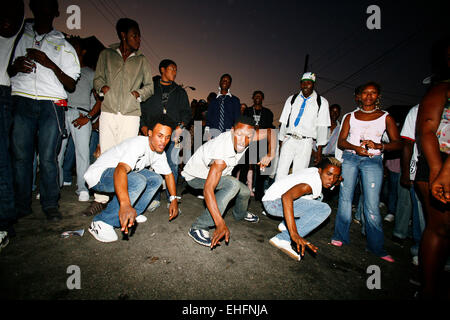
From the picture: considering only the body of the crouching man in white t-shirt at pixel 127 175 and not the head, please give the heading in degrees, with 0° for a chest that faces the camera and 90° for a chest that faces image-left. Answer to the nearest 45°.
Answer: approximately 315°

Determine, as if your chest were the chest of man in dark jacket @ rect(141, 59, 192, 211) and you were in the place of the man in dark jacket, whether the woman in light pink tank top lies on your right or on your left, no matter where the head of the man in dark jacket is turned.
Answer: on your left

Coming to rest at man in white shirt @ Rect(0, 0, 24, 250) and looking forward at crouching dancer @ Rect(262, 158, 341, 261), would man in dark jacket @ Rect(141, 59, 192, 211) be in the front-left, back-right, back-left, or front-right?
front-left

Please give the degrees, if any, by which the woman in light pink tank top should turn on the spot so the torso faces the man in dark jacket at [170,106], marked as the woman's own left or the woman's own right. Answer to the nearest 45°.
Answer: approximately 90° to the woman's own right

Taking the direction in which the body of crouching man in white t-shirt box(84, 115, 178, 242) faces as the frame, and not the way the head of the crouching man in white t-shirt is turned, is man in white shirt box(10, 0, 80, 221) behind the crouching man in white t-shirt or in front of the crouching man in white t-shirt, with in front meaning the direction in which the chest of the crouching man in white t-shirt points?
behind

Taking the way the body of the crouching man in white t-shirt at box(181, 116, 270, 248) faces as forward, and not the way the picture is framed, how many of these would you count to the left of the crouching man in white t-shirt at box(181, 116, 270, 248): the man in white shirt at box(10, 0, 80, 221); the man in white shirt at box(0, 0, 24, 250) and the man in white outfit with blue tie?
1

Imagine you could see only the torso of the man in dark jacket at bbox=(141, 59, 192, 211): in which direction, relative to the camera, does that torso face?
toward the camera

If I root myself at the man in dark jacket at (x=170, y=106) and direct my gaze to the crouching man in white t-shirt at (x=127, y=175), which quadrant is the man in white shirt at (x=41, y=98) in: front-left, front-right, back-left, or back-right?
front-right

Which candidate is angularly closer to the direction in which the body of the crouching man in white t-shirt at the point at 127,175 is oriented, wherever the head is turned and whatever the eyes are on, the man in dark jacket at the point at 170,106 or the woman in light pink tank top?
the woman in light pink tank top

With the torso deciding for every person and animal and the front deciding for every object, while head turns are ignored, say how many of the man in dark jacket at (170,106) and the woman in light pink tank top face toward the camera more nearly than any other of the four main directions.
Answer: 2

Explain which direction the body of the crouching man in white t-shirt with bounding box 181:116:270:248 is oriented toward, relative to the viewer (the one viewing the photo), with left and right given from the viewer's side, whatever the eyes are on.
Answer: facing the viewer and to the right of the viewer

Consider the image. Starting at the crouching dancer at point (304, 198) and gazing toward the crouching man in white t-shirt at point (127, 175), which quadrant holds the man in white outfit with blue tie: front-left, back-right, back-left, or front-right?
back-right
